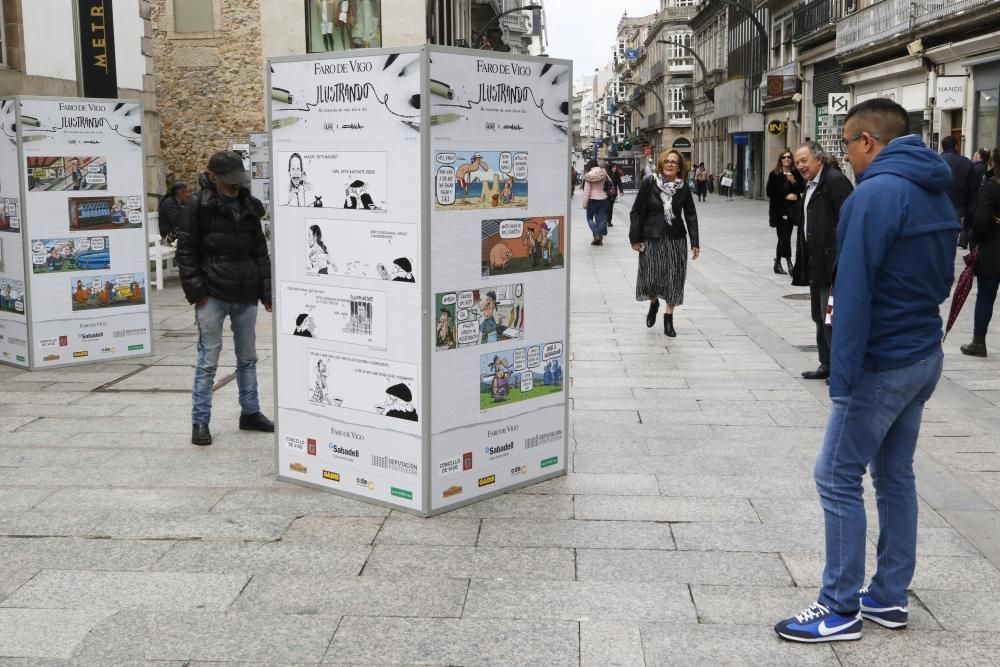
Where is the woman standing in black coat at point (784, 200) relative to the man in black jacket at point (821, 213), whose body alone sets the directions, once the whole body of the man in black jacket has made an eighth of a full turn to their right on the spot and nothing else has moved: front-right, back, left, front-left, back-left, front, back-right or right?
right

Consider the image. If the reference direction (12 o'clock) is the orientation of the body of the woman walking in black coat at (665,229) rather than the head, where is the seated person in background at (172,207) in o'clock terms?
The seated person in background is roughly at 4 o'clock from the woman walking in black coat.

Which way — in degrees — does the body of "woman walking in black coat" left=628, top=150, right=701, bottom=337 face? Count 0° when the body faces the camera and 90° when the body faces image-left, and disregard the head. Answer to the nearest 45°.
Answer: approximately 0°

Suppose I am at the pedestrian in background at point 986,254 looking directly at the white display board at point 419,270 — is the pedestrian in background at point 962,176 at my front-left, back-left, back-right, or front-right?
back-right

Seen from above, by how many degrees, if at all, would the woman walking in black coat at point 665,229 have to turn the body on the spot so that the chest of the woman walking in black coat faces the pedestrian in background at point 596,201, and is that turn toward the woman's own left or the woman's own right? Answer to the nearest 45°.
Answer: approximately 180°

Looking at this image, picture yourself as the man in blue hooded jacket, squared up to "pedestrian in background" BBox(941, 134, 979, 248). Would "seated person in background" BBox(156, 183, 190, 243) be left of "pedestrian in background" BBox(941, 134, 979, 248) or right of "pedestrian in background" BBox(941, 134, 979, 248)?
left

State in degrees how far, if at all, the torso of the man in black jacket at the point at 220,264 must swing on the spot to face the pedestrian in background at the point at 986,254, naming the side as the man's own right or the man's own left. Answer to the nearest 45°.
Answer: approximately 45° to the man's own left

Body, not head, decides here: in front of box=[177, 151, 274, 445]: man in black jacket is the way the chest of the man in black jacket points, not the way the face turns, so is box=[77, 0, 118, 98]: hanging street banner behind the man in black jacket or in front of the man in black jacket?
behind
